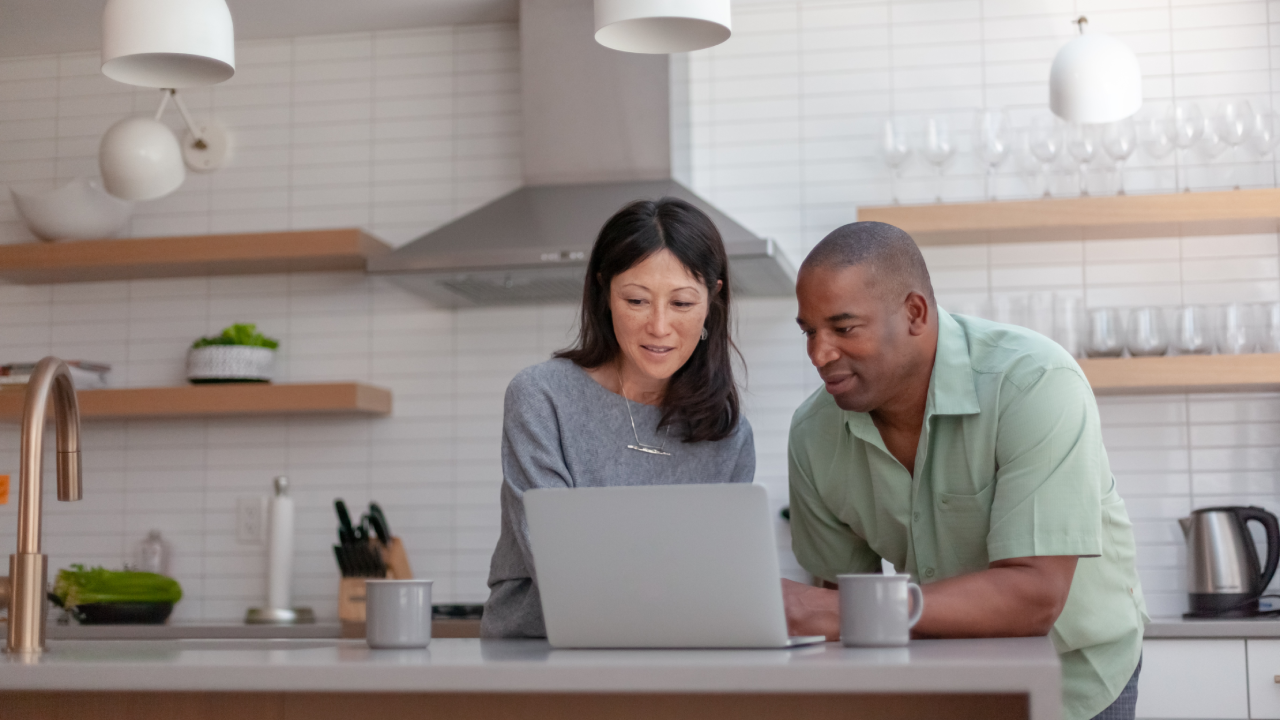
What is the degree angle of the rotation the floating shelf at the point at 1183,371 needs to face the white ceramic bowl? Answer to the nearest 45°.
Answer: approximately 90° to its right

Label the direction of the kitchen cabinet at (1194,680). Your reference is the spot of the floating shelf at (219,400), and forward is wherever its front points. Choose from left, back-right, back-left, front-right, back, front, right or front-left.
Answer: front-left

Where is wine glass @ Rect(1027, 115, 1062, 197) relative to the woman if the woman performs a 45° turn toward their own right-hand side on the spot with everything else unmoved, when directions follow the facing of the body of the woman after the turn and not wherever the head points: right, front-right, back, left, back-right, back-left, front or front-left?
back

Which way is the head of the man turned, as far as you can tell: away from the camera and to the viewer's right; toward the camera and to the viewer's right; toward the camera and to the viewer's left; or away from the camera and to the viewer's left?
toward the camera and to the viewer's left

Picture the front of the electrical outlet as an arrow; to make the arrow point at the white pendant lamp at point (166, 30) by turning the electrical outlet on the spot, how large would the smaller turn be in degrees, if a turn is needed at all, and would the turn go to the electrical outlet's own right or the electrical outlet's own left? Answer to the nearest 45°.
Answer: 0° — it already faces it

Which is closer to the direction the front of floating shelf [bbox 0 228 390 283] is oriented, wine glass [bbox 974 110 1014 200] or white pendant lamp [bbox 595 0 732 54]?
the white pendant lamp

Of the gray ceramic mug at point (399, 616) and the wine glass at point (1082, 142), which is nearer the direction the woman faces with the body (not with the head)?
the gray ceramic mug

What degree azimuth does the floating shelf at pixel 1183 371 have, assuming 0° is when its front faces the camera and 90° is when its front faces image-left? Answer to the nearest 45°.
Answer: approximately 0°

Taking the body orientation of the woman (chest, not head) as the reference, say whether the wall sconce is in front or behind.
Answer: behind

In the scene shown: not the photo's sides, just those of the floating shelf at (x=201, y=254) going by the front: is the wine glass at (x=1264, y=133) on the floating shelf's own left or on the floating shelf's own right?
on the floating shelf's own left

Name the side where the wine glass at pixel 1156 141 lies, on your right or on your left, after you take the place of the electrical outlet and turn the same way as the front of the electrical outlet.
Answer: on your left

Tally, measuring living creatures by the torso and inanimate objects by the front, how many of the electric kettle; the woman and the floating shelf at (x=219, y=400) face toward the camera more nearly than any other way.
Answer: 2
